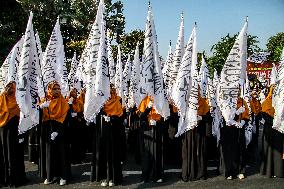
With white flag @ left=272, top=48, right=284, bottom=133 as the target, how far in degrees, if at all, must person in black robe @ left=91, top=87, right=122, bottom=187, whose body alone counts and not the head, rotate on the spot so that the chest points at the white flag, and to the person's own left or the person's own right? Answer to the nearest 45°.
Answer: approximately 90° to the person's own left

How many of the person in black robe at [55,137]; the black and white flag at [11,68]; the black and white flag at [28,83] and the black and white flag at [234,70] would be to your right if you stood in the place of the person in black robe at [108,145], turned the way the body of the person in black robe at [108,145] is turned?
3

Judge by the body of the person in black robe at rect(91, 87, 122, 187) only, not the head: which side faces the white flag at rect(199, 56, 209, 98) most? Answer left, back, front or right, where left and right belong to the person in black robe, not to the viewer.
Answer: left

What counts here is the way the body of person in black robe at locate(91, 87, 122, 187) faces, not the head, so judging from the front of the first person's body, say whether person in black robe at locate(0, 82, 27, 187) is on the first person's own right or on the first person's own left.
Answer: on the first person's own right

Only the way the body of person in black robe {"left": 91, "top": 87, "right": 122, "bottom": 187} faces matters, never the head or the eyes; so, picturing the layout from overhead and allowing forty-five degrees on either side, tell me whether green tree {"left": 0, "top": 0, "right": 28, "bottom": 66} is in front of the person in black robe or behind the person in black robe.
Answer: behind

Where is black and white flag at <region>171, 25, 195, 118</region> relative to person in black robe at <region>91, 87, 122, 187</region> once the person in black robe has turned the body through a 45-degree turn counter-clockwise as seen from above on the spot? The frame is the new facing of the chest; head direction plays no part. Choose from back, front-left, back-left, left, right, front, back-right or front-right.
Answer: front-left

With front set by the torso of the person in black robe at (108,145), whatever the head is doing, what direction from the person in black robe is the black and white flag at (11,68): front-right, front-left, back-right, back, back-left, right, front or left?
right

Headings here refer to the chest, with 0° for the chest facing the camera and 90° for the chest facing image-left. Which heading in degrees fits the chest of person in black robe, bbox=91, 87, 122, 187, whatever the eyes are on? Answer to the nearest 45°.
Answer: approximately 0°

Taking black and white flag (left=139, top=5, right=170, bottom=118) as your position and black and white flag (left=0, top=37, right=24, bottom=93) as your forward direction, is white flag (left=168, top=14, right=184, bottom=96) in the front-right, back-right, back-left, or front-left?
back-right

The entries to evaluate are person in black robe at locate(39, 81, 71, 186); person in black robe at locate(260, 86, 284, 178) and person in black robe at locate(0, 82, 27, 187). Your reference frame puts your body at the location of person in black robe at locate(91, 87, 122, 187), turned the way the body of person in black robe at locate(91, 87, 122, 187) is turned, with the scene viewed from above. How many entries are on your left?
1

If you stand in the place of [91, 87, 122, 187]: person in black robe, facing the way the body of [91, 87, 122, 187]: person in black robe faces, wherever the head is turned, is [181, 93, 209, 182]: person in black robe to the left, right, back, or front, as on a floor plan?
left

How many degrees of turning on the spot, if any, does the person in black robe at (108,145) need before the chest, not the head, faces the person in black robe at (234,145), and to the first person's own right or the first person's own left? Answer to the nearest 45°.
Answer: approximately 90° to the first person's own left
